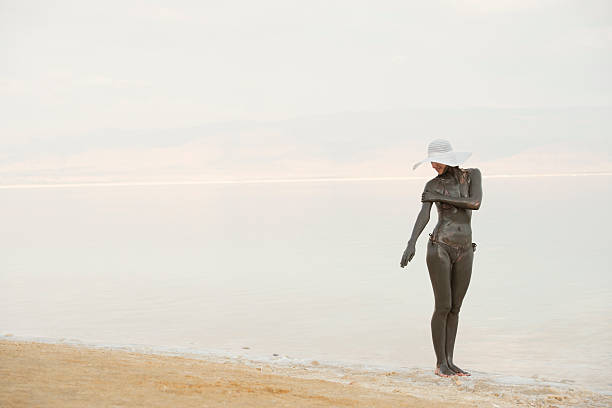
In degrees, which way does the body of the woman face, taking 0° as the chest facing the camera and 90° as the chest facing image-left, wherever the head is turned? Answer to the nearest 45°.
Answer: approximately 0°
